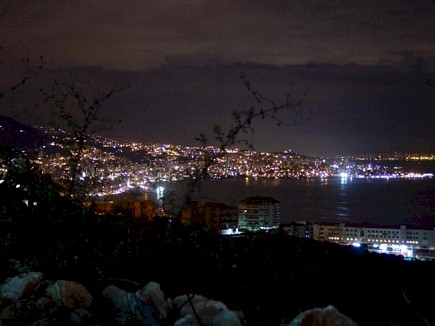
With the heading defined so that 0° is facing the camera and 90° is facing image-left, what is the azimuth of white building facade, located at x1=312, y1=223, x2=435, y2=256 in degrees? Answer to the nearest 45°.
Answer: approximately 0°
